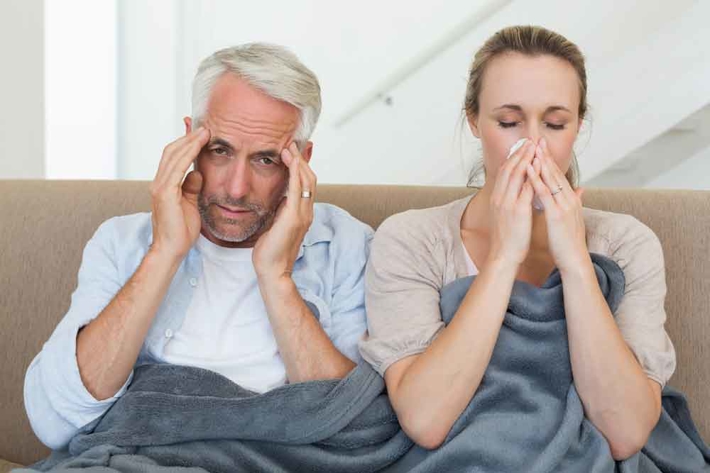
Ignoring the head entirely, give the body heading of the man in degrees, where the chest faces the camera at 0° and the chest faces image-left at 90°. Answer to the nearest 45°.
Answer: approximately 0°

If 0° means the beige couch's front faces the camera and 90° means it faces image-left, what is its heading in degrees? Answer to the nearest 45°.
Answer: approximately 0°

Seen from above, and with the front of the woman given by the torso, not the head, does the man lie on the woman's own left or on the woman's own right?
on the woman's own right

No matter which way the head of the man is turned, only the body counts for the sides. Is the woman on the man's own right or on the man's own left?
on the man's own left
